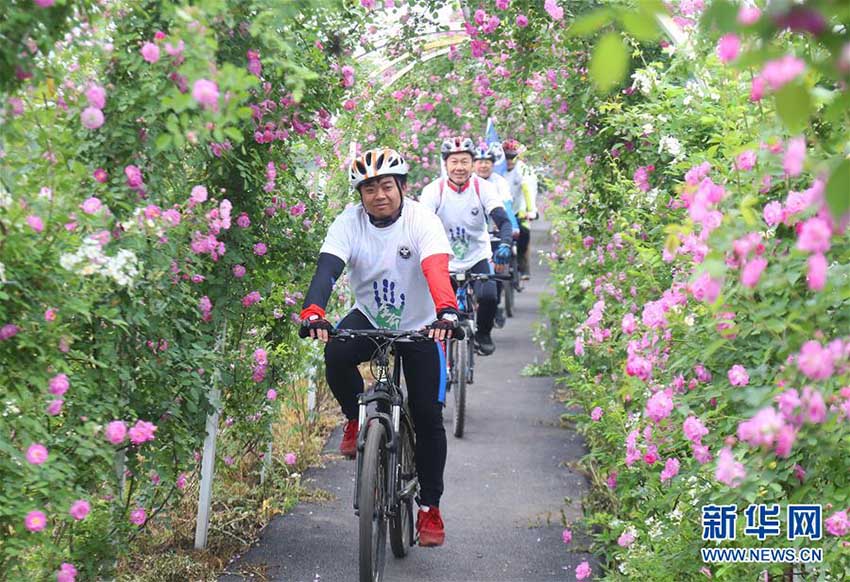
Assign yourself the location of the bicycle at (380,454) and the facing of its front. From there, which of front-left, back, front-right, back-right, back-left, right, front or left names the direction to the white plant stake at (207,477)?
back-right

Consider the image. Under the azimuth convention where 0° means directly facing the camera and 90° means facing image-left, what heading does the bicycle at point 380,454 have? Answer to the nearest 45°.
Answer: approximately 0°

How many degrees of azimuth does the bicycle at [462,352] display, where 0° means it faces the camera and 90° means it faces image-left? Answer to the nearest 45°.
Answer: approximately 0°

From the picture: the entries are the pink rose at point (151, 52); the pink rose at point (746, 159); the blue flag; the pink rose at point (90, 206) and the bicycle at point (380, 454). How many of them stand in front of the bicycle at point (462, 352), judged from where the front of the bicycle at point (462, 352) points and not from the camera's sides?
4

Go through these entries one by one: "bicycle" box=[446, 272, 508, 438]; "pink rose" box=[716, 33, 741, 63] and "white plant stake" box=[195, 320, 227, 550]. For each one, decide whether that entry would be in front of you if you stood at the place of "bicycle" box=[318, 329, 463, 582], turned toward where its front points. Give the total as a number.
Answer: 1
